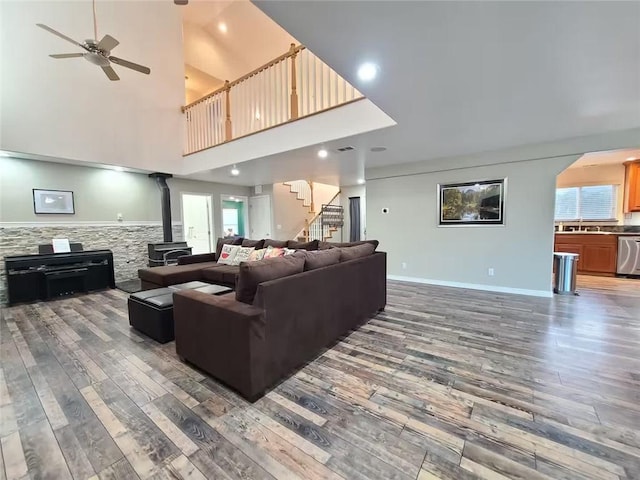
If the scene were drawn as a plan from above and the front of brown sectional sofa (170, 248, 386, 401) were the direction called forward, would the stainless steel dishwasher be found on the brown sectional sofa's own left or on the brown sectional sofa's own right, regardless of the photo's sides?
on the brown sectional sofa's own right

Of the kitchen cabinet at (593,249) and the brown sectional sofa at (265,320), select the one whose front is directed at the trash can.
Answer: the kitchen cabinet

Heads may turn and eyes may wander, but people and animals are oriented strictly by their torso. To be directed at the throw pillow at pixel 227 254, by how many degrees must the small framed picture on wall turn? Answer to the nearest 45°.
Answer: approximately 45° to its left

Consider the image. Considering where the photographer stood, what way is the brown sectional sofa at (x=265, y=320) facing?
facing away from the viewer and to the left of the viewer

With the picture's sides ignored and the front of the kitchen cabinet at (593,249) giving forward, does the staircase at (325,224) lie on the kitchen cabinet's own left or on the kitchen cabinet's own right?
on the kitchen cabinet's own right
